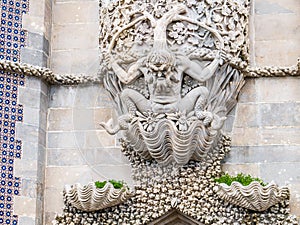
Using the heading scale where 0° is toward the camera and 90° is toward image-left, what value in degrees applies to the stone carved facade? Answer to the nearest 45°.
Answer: approximately 0°
